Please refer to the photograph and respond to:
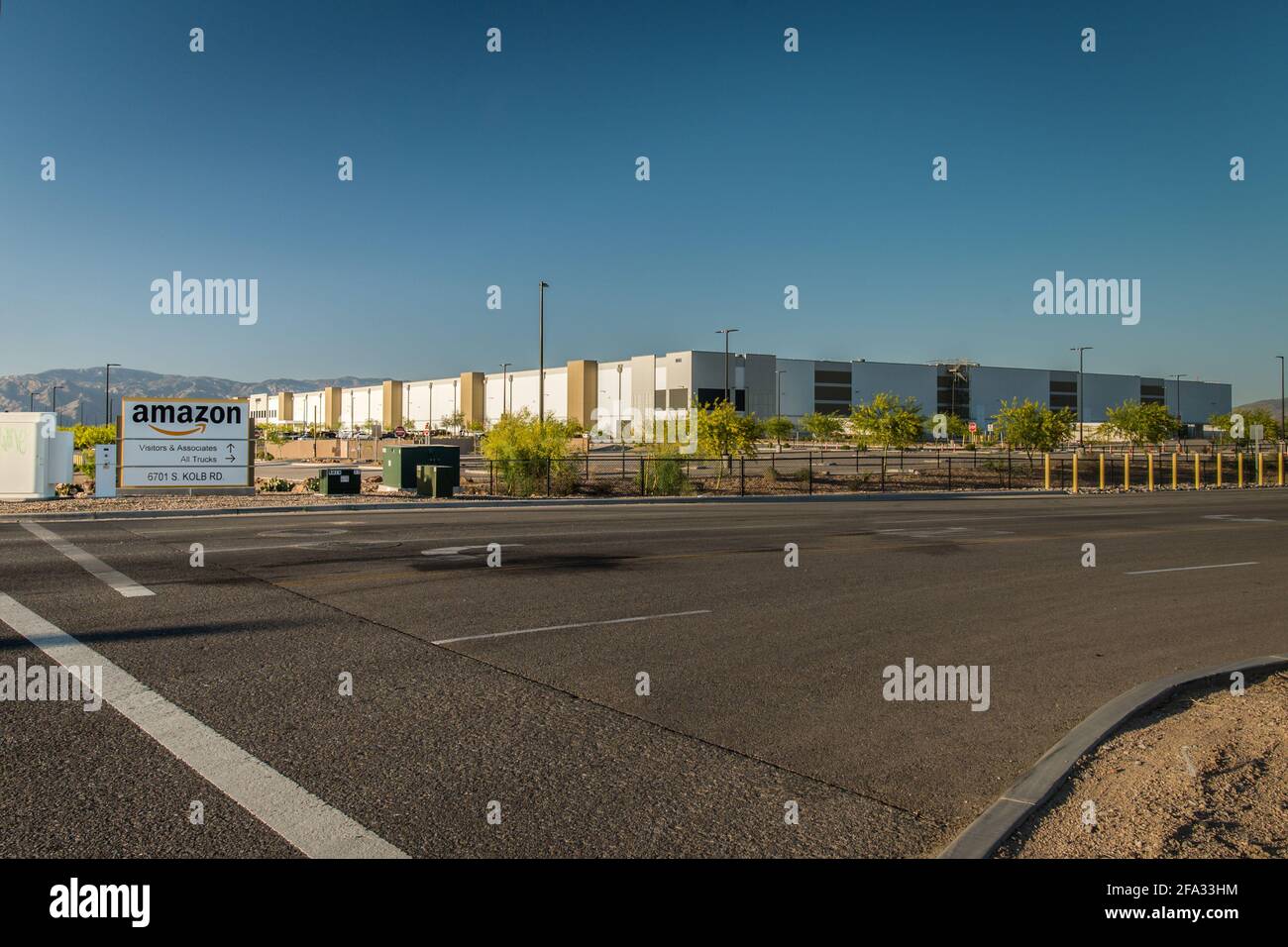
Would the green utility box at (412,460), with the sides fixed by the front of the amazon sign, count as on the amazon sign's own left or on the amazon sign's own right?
on the amazon sign's own left

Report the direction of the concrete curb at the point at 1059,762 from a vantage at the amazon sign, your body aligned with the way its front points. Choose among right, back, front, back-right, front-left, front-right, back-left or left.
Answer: front

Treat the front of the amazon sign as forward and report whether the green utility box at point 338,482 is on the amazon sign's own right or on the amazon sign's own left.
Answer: on the amazon sign's own left

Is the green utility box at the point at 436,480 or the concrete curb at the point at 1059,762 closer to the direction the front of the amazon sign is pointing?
the concrete curb

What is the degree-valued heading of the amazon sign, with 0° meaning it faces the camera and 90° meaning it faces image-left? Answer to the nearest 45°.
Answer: approximately 0°

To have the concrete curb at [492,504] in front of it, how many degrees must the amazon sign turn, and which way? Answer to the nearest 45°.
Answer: approximately 90° to its left
